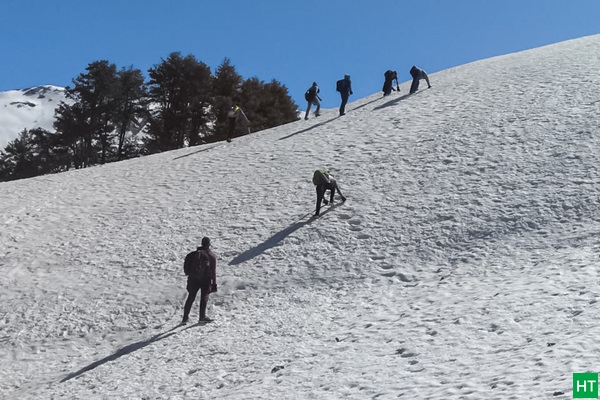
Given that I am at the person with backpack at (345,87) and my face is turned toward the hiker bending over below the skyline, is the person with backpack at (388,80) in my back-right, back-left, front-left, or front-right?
back-left

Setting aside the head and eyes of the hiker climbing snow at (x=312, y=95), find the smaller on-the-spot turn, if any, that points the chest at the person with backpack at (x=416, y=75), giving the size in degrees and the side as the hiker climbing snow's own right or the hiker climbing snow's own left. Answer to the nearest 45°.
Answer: approximately 45° to the hiker climbing snow's own right

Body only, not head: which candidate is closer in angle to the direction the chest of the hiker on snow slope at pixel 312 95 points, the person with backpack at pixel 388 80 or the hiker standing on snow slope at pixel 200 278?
the person with backpack

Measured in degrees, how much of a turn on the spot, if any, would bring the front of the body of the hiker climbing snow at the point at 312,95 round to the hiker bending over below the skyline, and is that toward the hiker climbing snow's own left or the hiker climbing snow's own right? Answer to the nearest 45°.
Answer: approximately 135° to the hiker climbing snow's own right

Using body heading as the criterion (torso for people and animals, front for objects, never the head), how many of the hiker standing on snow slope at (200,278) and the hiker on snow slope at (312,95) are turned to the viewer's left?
0

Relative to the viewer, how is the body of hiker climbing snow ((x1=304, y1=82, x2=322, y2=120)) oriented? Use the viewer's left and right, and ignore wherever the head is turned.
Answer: facing away from the viewer and to the right of the viewer

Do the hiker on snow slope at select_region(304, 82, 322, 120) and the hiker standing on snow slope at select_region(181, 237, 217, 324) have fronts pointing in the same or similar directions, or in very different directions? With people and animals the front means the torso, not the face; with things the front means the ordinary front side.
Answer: same or similar directions

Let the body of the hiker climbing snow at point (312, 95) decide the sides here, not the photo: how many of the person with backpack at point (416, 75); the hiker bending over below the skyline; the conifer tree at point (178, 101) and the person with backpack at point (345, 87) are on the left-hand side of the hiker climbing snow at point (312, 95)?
1

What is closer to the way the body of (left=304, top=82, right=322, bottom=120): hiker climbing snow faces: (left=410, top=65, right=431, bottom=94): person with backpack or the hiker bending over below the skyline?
the person with backpack

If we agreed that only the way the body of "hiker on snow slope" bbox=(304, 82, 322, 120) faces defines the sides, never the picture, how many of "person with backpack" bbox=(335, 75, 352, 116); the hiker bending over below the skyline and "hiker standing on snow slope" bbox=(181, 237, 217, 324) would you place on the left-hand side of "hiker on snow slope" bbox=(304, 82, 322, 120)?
0

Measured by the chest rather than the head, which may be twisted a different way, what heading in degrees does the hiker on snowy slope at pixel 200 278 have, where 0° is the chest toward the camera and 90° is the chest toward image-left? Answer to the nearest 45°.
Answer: approximately 225°
